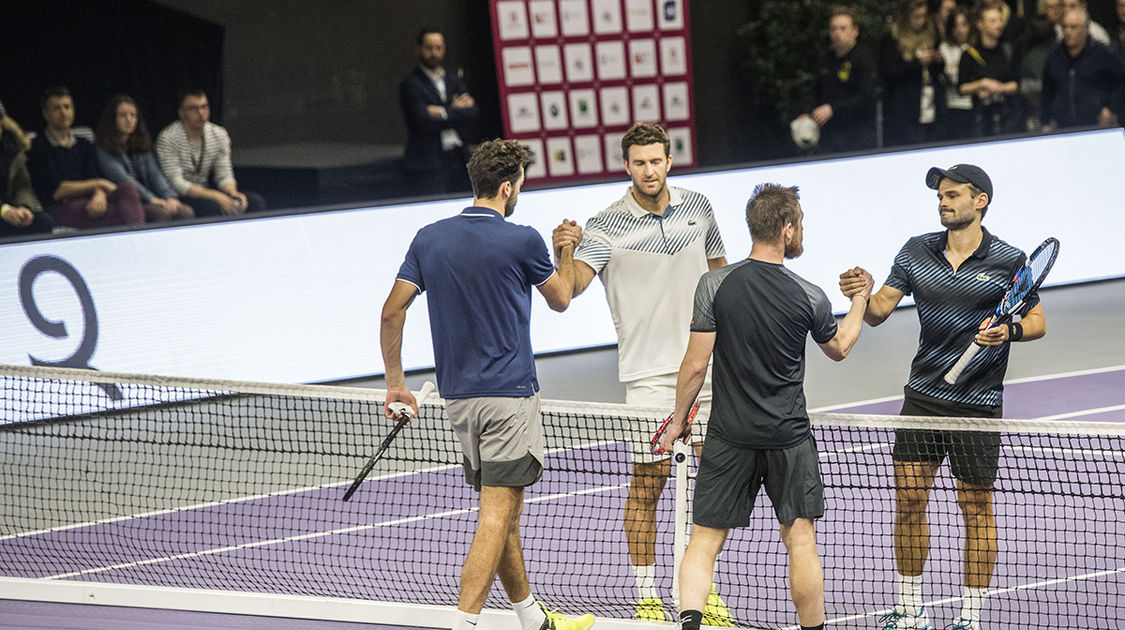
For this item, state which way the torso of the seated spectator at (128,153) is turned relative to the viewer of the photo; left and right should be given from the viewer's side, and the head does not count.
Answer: facing the viewer and to the right of the viewer

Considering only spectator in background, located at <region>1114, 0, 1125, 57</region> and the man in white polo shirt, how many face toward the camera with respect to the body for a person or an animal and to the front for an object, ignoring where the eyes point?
2

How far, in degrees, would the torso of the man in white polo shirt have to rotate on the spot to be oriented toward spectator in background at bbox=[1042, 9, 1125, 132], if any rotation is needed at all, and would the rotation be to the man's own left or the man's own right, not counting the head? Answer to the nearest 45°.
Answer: approximately 135° to the man's own left

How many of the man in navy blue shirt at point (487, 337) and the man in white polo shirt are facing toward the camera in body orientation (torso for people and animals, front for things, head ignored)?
1

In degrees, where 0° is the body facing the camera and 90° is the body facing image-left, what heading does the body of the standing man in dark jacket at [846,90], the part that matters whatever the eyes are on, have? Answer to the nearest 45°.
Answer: approximately 45°

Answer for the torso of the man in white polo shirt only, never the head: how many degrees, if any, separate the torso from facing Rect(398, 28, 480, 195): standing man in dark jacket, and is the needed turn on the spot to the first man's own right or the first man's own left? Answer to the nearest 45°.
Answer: approximately 180°

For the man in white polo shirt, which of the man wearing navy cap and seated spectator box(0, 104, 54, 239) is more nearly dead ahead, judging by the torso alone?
the man wearing navy cap

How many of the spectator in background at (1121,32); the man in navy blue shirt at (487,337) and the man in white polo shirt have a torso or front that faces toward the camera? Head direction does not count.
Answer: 2
